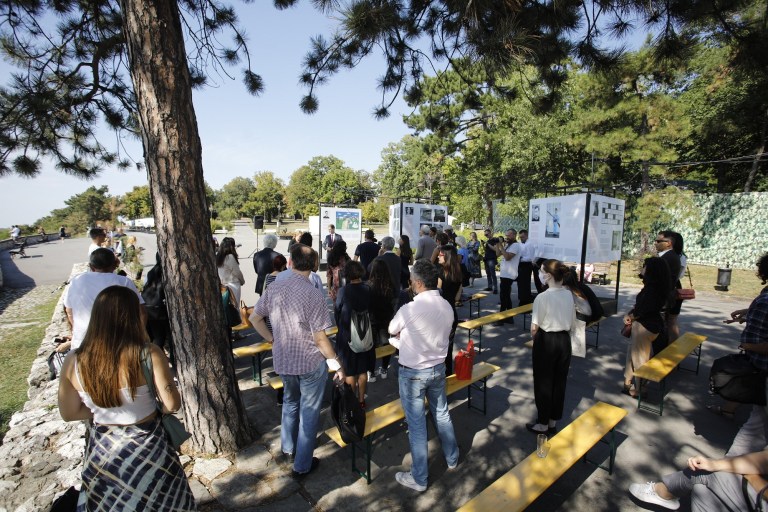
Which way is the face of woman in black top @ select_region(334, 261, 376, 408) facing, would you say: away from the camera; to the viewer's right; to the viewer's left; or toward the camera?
away from the camera

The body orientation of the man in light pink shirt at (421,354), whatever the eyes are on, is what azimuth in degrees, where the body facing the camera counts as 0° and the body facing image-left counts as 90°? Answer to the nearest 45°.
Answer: approximately 135°

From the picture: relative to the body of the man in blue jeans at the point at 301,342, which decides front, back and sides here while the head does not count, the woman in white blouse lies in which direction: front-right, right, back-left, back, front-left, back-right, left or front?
right

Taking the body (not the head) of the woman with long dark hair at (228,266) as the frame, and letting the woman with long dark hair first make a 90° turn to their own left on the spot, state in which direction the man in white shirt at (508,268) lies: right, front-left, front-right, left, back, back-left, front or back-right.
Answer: back-right

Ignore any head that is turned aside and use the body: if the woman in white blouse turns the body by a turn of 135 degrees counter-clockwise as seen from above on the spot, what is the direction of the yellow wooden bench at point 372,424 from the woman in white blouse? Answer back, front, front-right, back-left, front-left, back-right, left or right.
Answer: front-right

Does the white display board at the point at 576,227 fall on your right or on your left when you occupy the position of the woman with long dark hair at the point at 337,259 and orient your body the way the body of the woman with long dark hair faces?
on your right

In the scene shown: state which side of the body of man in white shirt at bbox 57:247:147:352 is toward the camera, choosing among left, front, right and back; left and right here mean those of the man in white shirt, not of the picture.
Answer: back

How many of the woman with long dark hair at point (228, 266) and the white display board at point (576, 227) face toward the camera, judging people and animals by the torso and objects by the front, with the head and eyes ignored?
1

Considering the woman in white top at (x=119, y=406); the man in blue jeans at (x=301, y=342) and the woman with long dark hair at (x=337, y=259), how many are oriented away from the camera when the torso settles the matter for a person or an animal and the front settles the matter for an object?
3

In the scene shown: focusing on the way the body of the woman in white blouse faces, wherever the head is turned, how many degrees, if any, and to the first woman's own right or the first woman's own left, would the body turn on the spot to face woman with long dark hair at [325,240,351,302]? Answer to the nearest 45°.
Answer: approximately 45° to the first woman's own left

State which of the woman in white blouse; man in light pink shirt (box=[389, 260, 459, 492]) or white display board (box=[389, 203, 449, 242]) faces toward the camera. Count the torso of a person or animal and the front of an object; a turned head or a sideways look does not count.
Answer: the white display board

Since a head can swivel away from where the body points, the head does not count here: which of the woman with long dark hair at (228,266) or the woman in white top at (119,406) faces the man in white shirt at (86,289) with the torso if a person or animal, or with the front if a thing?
the woman in white top

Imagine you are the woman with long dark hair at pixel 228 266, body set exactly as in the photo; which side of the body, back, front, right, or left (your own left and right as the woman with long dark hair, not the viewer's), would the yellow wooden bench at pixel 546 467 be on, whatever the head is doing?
right

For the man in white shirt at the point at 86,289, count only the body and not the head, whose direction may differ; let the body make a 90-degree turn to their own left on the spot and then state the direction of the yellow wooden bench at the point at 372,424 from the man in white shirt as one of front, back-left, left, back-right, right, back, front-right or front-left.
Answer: back-left

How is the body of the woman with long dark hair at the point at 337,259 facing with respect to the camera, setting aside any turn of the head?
away from the camera

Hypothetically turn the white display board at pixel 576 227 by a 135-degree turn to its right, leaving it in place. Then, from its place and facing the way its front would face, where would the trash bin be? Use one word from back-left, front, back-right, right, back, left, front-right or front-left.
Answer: right

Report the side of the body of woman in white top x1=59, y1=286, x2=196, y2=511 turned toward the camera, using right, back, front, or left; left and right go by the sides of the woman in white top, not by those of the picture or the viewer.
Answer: back

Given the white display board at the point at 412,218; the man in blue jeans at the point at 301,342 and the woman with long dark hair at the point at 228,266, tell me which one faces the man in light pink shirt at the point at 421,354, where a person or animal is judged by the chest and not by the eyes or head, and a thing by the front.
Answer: the white display board

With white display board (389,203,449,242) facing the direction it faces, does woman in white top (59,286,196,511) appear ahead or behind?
ahead
